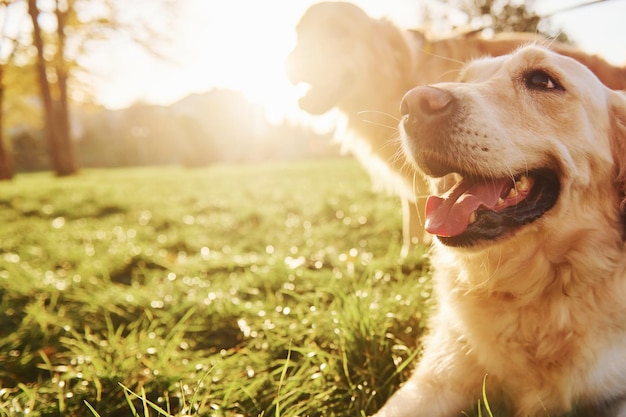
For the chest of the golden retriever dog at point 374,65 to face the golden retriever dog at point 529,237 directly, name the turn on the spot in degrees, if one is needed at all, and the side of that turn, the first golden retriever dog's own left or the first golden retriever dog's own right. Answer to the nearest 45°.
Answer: approximately 90° to the first golden retriever dog's own left

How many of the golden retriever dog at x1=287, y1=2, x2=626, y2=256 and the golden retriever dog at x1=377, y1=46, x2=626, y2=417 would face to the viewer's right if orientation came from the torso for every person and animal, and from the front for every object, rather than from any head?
0

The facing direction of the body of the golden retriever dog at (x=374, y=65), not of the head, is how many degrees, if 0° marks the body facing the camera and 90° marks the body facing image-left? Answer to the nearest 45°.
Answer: approximately 90°

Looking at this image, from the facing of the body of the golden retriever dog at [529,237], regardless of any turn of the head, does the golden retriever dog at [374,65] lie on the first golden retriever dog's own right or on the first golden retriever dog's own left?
on the first golden retriever dog's own right

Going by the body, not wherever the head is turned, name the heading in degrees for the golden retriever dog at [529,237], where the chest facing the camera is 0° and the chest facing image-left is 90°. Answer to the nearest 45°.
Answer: approximately 45°
